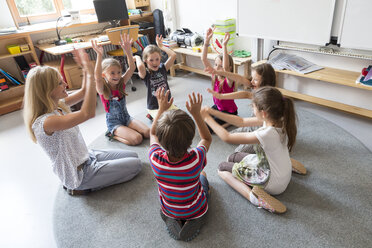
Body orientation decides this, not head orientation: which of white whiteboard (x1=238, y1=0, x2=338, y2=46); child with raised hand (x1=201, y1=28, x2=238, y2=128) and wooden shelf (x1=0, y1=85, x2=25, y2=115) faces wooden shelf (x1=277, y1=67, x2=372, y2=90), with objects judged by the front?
wooden shelf (x1=0, y1=85, x2=25, y2=115)

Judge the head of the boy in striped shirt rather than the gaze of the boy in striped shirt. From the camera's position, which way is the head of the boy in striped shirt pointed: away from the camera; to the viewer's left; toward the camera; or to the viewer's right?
away from the camera

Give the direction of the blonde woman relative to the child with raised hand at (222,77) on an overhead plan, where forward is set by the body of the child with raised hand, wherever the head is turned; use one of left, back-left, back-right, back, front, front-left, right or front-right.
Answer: front

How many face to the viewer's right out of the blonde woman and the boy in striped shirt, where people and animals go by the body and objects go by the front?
1

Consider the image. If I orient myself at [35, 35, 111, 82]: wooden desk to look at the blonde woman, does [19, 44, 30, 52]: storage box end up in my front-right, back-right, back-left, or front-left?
back-right

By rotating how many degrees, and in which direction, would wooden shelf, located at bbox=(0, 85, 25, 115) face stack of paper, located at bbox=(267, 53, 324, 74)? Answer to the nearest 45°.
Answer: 0° — it already faces it

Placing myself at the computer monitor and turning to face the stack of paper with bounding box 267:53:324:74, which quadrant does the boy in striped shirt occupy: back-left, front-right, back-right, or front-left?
front-right

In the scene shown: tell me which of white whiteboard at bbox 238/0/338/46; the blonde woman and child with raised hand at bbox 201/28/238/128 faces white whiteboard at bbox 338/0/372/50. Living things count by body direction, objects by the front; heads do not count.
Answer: the blonde woman

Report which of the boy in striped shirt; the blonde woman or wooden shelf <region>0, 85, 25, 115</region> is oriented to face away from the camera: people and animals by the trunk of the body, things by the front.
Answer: the boy in striped shirt

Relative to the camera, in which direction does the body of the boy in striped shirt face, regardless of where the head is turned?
away from the camera

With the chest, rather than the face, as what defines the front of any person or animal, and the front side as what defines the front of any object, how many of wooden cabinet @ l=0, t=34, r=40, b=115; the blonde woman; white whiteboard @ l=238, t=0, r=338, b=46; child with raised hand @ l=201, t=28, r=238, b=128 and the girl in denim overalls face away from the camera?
0

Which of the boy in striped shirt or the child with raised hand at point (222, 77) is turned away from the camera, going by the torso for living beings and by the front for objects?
the boy in striped shirt

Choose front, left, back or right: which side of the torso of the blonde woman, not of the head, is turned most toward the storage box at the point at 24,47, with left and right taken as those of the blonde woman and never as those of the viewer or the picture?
left

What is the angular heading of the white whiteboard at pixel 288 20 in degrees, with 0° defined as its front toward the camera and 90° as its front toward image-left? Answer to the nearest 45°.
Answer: approximately 45°

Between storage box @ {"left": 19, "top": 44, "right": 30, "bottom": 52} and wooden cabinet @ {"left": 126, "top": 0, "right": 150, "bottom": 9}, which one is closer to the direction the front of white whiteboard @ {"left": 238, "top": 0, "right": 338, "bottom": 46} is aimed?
the storage box

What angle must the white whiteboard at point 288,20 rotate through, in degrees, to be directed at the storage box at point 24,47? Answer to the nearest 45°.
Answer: approximately 45° to its right

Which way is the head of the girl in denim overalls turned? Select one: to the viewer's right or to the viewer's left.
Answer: to the viewer's right

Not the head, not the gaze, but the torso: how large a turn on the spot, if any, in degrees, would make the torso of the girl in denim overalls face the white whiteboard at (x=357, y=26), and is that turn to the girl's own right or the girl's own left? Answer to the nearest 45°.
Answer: approximately 45° to the girl's own left

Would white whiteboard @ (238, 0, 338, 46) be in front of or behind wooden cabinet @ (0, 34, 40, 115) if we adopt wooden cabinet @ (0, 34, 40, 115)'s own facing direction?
in front
